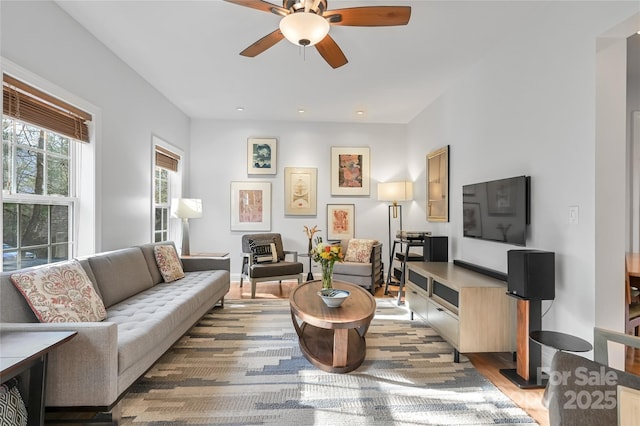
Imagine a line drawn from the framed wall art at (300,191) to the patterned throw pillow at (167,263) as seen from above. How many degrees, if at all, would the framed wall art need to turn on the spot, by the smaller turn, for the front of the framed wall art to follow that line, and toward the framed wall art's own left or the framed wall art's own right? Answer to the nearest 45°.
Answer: approximately 45° to the framed wall art's own right

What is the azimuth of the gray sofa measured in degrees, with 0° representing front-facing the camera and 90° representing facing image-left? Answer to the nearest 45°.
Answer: approximately 315°

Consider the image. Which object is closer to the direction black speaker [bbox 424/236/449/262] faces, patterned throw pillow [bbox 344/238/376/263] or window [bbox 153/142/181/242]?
the window

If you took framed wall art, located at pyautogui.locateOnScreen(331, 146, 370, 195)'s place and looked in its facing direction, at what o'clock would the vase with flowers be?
The vase with flowers is roughly at 12 o'clock from the framed wall art.

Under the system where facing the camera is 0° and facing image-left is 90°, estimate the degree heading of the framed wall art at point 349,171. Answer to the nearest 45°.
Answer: approximately 0°

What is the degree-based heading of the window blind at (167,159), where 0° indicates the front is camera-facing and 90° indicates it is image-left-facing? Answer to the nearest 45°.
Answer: approximately 315°

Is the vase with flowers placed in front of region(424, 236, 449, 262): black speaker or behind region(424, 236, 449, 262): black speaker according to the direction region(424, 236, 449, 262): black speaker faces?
in front

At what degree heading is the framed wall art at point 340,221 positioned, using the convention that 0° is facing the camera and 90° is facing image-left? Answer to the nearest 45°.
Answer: approximately 0°

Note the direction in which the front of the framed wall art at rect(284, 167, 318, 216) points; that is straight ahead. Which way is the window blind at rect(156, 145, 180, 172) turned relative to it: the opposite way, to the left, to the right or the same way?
to the left

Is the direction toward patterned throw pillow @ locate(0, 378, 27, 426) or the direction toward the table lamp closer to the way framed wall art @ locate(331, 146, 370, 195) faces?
the patterned throw pillow

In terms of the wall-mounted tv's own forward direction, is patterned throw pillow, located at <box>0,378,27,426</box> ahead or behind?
ahead

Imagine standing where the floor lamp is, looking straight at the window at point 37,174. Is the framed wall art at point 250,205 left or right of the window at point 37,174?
right

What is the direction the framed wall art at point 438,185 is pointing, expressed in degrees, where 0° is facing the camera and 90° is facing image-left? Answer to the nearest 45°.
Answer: approximately 45°

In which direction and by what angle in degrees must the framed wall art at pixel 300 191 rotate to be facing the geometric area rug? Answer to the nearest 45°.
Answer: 0° — it already faces it

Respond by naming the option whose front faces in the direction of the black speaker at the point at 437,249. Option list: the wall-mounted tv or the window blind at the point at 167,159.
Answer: the window blind

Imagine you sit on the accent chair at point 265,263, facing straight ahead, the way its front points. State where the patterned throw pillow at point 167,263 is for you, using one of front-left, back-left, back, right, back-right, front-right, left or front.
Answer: right

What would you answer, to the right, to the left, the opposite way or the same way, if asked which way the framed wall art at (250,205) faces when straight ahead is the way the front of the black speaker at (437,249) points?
to the left
